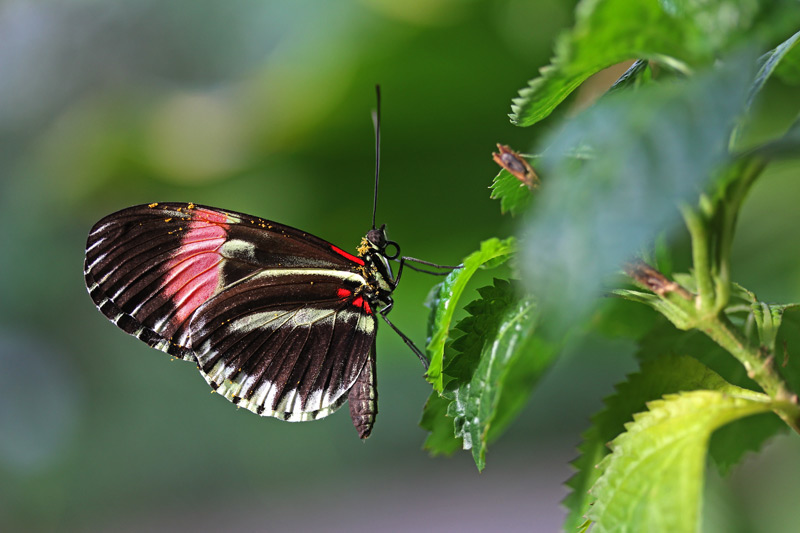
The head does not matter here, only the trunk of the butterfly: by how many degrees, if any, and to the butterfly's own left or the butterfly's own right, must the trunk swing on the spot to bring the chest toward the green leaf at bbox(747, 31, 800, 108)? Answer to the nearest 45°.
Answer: approximately 45° to the butterfly's own right

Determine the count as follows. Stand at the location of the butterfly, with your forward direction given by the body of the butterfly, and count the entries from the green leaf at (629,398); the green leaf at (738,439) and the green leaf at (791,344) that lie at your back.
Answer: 0

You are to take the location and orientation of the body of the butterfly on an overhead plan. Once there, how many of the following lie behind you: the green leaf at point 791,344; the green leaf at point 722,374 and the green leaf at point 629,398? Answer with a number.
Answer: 0

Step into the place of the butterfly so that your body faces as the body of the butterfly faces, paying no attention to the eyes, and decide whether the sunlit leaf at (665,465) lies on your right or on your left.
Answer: on your right

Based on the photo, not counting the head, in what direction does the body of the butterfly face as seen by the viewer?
to the viewer's right

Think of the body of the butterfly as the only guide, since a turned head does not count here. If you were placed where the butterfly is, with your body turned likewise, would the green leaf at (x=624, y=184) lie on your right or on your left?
on your right

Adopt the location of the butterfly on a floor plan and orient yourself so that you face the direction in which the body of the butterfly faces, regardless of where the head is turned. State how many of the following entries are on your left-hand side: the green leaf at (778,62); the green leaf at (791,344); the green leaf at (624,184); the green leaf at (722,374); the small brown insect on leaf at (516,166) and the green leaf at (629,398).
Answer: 0

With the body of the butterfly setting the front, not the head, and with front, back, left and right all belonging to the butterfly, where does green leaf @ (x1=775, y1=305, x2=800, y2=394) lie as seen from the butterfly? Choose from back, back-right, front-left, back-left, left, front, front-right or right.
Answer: front-right

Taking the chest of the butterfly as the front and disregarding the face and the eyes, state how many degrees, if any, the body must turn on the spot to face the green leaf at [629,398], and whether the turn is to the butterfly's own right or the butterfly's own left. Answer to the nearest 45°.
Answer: approximately 45° to the butterfly's own right
